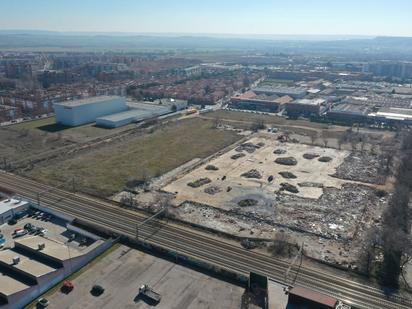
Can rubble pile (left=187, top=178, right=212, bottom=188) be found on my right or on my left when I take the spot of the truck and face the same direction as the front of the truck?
on my right

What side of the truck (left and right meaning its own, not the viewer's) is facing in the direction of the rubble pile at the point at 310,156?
right

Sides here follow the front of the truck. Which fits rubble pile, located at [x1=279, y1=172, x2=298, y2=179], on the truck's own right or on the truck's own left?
on the truck's own right

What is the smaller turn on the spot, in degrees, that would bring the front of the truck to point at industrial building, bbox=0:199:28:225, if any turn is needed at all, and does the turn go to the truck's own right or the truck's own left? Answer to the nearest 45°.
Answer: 0° — it already faces it

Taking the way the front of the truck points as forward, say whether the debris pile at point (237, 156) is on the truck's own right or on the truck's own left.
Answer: on the truck's own right

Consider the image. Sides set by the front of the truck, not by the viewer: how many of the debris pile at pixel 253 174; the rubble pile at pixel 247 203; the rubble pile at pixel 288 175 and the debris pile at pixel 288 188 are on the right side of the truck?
4

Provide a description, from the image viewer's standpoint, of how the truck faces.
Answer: facing away from the viewer and to the left of the viewer

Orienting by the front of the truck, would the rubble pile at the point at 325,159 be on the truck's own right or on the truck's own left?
on the truck's own right

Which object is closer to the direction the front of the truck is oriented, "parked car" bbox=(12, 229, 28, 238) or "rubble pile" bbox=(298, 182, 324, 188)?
the parked car

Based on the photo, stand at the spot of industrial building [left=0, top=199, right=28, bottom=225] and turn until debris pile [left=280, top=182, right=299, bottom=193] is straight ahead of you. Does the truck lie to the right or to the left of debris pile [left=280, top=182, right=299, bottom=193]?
right

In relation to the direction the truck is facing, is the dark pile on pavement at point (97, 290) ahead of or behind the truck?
ahead

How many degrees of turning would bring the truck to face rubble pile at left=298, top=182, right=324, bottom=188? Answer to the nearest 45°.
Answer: approximately 90° to its right
